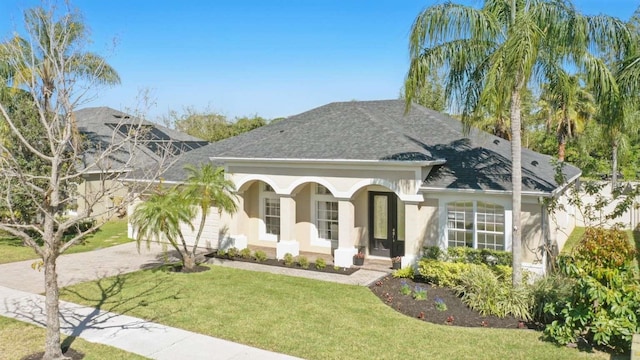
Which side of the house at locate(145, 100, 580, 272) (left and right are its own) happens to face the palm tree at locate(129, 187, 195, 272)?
front

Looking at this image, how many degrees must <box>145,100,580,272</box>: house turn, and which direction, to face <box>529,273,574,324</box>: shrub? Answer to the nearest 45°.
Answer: approximately 90° to its left

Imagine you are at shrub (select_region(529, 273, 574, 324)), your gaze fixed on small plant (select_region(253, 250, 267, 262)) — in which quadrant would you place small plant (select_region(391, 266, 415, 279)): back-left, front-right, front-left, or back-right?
front-right

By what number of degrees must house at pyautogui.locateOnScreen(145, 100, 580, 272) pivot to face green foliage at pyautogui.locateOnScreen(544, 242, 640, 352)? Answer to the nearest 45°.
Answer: approximately 90° to its left

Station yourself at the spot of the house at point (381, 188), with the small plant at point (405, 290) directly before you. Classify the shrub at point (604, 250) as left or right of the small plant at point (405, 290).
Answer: left

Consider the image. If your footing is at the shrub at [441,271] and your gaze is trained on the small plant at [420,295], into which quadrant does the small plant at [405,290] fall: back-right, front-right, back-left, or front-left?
front-right

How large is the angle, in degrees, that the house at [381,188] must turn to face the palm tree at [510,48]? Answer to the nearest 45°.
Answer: approximately 90° to its left

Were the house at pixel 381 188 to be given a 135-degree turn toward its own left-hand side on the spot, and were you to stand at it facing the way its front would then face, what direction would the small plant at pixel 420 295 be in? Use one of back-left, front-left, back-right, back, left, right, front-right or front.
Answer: right

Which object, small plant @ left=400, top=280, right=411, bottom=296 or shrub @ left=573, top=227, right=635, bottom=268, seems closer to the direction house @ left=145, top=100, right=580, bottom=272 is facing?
the small plant

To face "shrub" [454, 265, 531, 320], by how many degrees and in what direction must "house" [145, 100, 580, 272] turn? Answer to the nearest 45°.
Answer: approximately 90° to its left

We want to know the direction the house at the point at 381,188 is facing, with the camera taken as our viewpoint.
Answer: facing the viewer and to the left of the viewer

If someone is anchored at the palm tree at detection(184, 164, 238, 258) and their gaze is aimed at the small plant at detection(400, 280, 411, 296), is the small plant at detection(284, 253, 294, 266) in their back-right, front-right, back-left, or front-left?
front-left

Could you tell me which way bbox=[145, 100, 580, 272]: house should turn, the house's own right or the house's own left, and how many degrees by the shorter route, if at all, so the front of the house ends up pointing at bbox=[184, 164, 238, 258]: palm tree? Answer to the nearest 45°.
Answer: approximately 45° to the house's own right
